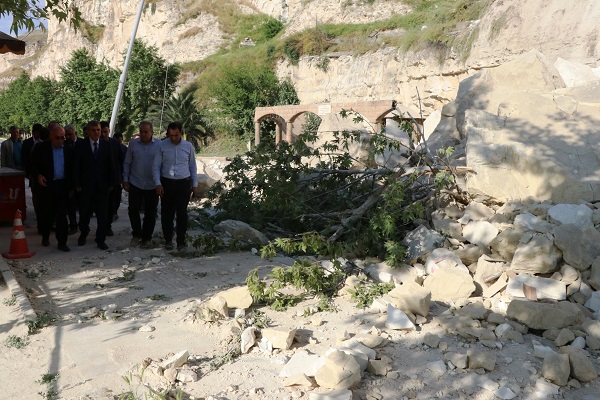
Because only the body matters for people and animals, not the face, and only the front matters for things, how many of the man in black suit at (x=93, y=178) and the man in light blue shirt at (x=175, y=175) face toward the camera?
2

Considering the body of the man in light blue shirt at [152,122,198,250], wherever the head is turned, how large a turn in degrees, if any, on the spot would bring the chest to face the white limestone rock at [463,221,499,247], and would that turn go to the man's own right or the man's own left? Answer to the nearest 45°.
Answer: approximately 45° to the man's own left

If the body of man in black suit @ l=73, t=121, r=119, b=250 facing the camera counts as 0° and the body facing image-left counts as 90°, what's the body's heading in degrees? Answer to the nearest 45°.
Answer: approximately 0°

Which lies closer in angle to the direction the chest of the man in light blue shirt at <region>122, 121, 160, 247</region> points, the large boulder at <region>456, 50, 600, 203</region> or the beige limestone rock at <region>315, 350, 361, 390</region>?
the beige limestone rock

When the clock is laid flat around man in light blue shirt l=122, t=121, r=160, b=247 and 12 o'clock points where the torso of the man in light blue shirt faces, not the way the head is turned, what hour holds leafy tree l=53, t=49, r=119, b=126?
The leafy tree is roughly at 6 o'clock from the man in light blue shirt.

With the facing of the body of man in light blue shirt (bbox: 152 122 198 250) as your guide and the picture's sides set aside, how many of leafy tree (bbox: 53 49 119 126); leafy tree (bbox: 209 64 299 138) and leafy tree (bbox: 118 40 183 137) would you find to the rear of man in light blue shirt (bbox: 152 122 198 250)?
3

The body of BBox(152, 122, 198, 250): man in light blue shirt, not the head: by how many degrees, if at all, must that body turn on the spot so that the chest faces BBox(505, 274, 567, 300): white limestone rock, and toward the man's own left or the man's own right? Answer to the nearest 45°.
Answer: approximately 45° to the man's own left

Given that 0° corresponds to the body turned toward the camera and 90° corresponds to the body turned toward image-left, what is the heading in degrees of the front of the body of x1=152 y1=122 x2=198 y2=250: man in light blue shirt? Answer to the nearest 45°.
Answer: approximately 0°

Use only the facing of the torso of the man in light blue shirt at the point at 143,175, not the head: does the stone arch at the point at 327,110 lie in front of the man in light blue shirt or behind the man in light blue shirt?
behind

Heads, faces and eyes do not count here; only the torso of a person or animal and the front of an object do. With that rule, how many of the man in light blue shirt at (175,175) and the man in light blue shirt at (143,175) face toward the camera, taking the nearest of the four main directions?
2

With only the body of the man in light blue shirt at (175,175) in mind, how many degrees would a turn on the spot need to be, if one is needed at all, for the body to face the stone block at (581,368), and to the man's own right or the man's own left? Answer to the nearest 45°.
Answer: approximately 45° to the man's own left

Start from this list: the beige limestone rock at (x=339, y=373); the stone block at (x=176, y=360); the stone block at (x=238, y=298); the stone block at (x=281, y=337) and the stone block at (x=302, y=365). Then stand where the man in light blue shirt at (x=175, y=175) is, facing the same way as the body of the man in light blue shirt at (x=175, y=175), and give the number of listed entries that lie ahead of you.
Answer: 5
